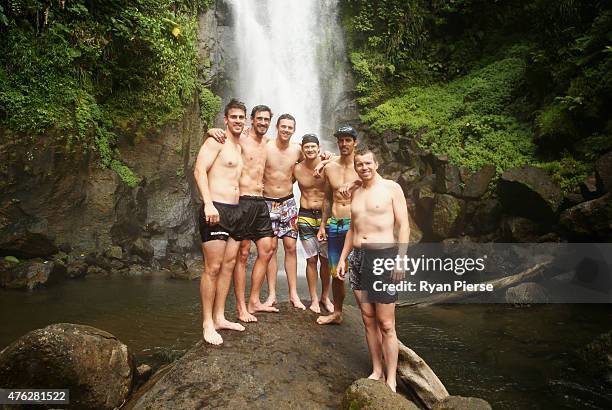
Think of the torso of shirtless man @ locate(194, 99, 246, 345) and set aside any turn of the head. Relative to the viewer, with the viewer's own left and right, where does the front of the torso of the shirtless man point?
facing the viewer and to the right of the viewer

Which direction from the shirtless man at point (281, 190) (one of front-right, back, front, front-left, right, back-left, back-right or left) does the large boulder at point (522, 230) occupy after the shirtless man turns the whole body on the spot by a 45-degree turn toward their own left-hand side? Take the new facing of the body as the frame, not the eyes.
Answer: left

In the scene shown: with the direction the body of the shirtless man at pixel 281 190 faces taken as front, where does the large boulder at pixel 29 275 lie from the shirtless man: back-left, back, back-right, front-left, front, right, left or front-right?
back-right

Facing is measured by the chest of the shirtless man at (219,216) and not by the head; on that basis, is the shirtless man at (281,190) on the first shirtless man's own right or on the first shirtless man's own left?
on the first shirtless man's own left

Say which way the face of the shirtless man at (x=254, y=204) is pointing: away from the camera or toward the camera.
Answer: toward the camera

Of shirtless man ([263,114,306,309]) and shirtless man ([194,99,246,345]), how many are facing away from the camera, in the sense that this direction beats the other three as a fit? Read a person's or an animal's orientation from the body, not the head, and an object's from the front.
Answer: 0

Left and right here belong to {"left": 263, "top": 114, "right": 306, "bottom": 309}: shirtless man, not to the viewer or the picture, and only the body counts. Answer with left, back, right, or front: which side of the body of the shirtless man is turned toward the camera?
front

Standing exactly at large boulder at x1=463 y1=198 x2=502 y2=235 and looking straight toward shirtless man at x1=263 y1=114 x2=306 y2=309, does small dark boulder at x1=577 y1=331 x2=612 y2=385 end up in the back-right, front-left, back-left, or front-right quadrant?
front-left

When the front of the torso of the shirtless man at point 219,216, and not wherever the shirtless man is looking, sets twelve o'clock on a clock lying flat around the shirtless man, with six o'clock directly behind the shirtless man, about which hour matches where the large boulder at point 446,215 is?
The large boulder is roughly at 9 o'clock from the shirtless man.

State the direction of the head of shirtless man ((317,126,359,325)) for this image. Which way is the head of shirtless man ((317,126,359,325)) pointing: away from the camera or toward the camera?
toward the camera
